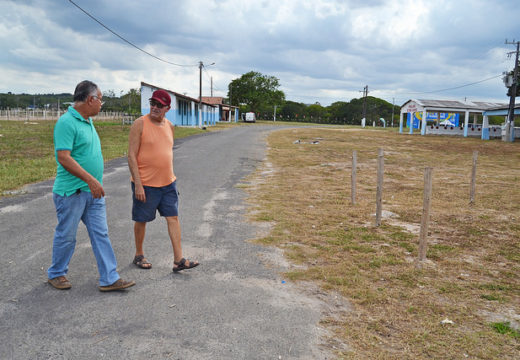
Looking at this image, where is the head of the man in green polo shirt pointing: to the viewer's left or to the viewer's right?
to the viewer's right

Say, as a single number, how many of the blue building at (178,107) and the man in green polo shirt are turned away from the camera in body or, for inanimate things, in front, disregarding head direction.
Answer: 0

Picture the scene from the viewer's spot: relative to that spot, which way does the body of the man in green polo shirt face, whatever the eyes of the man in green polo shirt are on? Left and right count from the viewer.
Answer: facing to the right of the viewer

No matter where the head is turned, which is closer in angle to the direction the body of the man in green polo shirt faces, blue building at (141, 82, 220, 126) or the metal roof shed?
the metal roof shed

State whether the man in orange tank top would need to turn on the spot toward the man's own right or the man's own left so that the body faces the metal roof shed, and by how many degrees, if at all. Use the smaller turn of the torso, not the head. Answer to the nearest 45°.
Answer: approximately 90° to the man's own left

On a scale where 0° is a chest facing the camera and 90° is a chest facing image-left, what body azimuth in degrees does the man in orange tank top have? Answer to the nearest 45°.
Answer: approximately 315°

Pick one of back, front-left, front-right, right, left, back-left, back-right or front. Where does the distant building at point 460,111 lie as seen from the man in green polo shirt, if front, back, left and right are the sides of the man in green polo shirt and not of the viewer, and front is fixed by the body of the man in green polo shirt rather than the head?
front-left

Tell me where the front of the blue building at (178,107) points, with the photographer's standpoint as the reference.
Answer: facing the viewer and to the right of the viewer

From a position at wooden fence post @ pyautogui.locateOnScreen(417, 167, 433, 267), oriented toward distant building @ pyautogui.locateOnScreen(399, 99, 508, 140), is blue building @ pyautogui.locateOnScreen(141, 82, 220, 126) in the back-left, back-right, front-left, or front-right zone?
front-left

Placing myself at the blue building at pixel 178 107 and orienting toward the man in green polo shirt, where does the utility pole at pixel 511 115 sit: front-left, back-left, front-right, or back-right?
front-left

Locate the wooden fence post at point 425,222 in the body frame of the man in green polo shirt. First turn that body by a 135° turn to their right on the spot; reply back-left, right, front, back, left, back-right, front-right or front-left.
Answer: back-left
